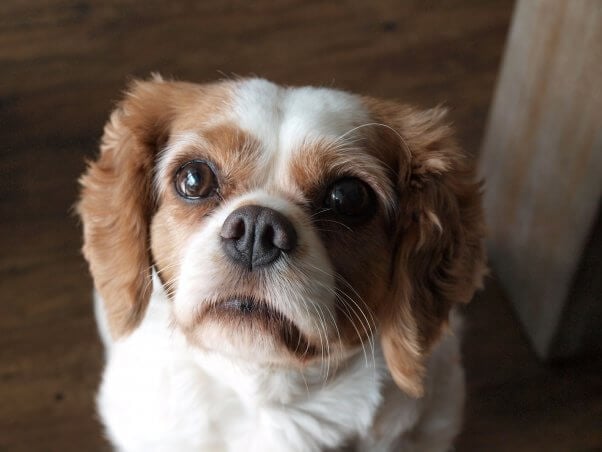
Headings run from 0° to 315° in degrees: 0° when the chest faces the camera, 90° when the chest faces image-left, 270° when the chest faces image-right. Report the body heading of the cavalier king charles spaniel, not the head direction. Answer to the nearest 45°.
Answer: approximately 0°
